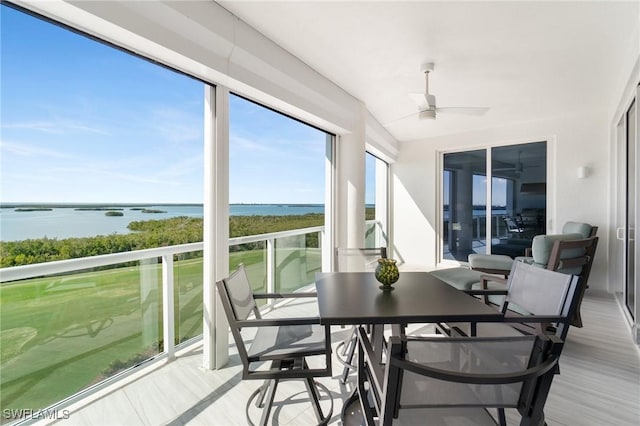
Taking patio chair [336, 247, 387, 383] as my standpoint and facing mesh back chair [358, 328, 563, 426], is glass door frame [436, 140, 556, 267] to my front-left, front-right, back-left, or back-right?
back-left

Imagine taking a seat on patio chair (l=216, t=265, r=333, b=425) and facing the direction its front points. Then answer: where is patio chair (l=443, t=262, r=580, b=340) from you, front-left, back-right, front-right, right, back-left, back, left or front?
front

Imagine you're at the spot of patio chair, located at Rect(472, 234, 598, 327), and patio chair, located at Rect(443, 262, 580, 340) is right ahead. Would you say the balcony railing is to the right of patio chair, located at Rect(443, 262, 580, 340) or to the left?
right

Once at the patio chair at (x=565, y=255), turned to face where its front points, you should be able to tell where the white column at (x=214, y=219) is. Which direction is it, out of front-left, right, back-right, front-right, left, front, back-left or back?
left

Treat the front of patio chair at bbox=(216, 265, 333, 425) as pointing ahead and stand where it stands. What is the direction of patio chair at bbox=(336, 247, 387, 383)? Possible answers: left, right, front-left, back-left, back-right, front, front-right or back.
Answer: front-left

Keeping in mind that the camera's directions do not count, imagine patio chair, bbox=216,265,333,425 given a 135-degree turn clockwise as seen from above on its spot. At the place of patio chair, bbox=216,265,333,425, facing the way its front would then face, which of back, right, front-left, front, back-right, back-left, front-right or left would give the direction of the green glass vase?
back-left

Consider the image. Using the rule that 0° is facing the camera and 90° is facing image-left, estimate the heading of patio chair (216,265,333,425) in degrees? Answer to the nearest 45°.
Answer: approximately 270°

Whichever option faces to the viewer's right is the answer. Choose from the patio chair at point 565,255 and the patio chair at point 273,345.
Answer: the patio chair at point 273,345

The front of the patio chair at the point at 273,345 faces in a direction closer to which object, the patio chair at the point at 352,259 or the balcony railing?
the patio chair

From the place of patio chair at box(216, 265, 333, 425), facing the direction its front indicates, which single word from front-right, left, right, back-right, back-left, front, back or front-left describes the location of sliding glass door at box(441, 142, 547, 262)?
front-left

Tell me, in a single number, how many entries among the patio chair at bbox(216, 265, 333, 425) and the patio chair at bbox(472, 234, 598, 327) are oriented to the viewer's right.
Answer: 1

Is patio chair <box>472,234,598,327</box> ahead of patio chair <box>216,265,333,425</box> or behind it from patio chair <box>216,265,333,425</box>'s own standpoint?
ahead
